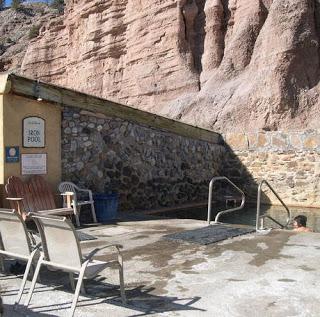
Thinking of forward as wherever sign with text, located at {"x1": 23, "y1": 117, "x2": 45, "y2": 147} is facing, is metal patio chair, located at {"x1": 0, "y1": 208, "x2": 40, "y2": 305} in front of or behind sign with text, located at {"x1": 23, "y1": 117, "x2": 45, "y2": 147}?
in front

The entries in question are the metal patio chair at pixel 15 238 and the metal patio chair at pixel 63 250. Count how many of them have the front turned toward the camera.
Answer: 0

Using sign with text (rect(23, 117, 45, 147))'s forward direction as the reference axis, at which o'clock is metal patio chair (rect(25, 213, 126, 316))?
The metal patio chair is roughly at 12 o'clock from the sign with text.

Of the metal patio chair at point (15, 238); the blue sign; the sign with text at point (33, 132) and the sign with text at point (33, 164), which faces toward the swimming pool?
the metal patio chair

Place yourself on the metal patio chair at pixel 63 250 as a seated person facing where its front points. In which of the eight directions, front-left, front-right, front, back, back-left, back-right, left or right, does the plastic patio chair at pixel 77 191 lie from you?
front-left

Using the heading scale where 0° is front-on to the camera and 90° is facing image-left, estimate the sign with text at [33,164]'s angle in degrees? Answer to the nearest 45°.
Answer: approximately 0°

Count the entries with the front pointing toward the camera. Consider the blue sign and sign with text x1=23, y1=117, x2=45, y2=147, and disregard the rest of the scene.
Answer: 2

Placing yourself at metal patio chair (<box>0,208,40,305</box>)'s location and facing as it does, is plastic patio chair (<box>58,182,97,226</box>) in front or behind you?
in front

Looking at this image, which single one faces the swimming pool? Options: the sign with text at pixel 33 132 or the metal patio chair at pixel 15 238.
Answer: the metal patio chair

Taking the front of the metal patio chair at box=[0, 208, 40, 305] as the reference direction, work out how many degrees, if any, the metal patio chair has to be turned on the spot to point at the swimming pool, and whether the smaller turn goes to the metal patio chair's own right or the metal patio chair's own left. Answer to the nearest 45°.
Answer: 0° — it already faces it

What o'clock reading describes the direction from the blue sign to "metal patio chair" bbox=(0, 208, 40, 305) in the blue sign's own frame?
The metal patio chair is roughly at 12 o'clock from the blue sign.

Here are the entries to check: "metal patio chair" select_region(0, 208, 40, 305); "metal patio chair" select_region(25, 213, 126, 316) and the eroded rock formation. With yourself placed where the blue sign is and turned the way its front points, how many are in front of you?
2

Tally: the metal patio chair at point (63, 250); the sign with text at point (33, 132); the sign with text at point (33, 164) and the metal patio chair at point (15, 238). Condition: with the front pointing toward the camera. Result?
2
